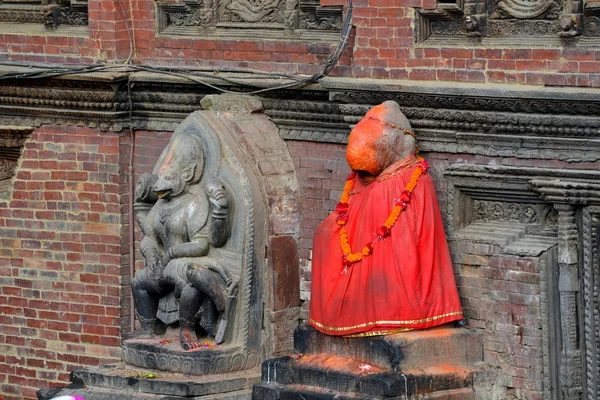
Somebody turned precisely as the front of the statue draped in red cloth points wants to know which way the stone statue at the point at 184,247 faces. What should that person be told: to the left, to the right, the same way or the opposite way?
the same way

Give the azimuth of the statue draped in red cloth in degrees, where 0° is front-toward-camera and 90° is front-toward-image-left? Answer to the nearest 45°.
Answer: approximately 45°

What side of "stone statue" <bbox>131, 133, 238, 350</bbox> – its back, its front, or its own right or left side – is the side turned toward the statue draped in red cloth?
left

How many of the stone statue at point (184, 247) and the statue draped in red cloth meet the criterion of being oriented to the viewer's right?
0
